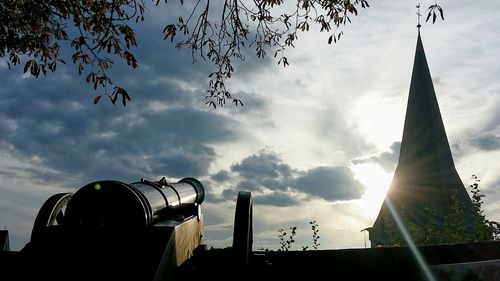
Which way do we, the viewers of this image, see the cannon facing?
facing away from the viewer and to the right of the viewer

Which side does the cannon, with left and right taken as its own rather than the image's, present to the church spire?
front
